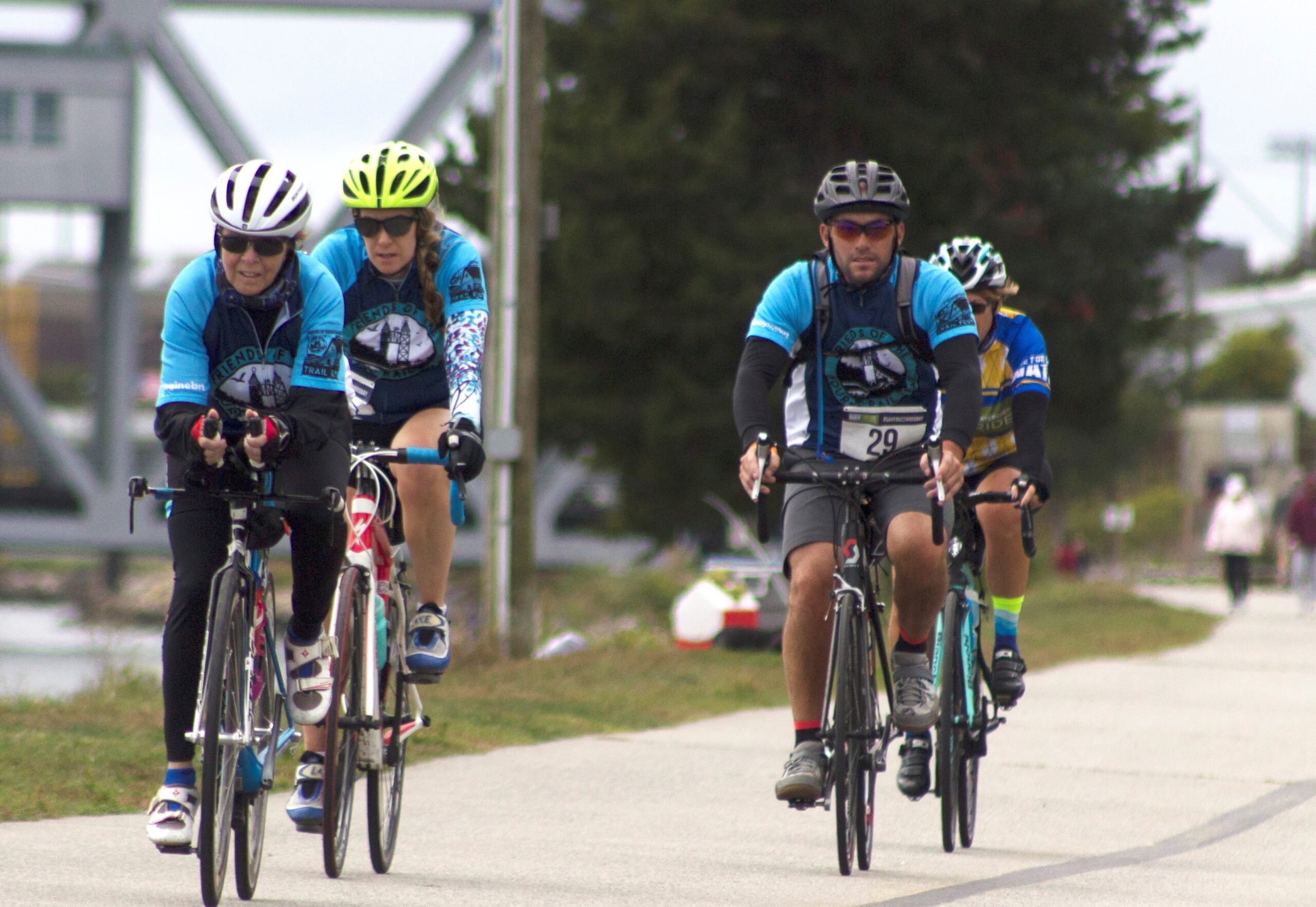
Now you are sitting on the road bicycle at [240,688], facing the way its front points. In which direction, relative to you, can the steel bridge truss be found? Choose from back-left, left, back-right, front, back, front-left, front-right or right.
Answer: back

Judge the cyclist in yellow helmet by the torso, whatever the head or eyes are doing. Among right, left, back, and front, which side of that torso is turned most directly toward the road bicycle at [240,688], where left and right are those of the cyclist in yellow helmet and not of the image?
front

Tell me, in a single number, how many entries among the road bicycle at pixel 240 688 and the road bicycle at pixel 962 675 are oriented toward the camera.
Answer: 2

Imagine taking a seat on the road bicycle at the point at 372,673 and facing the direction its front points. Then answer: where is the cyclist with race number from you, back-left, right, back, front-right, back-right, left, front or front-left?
left

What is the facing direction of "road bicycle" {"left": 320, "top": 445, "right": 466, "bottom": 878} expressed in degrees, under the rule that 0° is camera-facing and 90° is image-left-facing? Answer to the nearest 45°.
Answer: approximately 0°

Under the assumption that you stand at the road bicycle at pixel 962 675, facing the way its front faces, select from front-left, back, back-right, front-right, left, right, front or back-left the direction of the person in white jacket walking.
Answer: back

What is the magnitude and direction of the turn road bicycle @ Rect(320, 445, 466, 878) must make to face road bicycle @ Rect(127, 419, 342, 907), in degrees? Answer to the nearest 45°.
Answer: approximately 45° to its right

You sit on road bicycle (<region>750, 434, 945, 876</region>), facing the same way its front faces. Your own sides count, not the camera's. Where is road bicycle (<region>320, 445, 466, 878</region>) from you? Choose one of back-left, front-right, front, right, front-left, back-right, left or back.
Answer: right

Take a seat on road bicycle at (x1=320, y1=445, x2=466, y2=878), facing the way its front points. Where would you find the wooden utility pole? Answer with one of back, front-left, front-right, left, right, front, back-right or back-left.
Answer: back

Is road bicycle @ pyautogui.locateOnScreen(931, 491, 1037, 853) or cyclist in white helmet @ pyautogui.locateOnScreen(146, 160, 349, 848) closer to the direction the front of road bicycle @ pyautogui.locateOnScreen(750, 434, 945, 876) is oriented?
the cyclist in white helmet

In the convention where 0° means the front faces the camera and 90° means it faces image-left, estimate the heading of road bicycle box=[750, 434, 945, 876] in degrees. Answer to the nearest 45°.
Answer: approximately 0°
